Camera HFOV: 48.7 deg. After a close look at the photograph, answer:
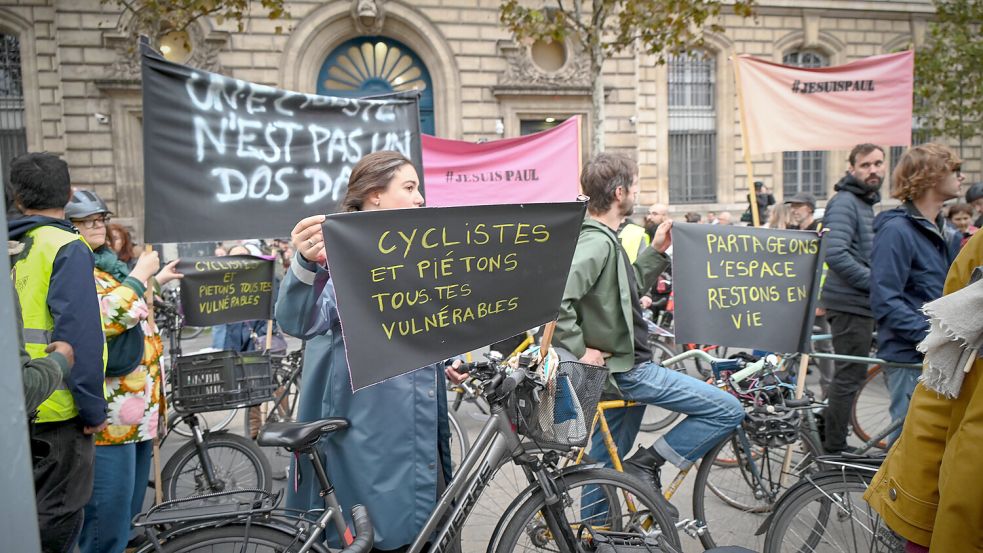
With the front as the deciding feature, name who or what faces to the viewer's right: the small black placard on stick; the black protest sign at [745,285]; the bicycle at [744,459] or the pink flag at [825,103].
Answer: the bicycle

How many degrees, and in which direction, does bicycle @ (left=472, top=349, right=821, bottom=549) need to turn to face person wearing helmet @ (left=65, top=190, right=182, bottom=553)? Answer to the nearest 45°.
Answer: approximately 180°

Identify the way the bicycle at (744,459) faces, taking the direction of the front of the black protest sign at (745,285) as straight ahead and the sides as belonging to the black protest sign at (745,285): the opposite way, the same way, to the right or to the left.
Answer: to the left

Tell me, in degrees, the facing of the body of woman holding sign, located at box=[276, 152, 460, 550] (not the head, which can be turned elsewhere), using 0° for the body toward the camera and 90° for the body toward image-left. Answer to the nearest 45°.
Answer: approximately 315°

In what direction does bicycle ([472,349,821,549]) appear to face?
to the viewer's right
